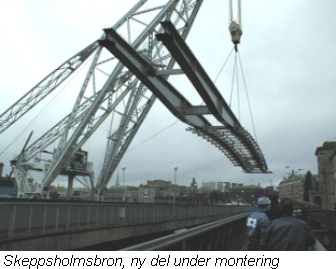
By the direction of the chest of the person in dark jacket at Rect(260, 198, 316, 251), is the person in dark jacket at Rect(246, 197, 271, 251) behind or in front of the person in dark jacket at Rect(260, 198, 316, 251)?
in front

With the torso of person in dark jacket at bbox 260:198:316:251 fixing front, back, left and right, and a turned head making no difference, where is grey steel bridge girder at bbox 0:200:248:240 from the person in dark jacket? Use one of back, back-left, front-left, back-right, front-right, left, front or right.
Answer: front-left

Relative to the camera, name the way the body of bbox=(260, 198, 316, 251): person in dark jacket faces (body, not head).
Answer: away from the camera

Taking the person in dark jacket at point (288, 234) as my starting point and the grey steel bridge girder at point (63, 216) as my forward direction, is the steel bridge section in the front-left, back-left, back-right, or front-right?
front-right

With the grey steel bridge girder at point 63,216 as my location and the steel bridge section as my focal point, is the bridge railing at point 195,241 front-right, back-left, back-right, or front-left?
back-right

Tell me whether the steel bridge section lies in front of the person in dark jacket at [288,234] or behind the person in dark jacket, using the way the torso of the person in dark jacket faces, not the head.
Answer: in front
